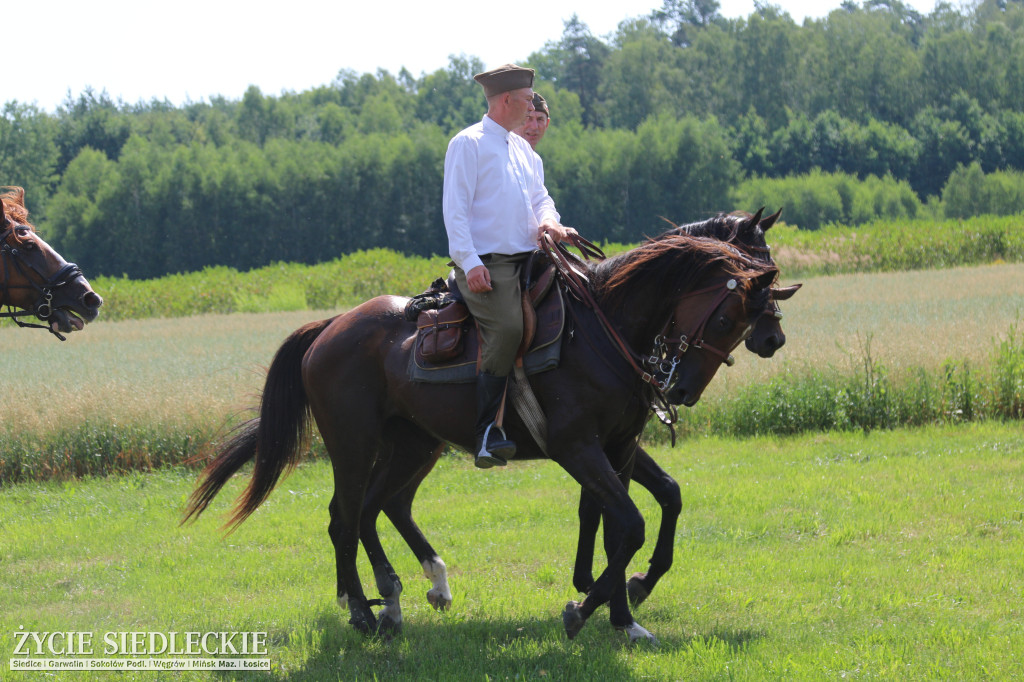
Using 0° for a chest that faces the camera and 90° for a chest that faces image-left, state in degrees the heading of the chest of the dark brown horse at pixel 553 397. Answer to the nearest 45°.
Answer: approximately 270°

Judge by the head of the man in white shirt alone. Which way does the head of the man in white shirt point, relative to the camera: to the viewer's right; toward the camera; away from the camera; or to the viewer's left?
to the viewer's right

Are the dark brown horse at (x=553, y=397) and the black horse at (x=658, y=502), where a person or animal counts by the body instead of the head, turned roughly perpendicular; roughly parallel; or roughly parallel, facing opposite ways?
roughly parallel

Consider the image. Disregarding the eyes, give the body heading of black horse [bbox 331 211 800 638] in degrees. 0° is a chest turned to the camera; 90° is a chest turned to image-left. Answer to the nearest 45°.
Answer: approximately 270°
